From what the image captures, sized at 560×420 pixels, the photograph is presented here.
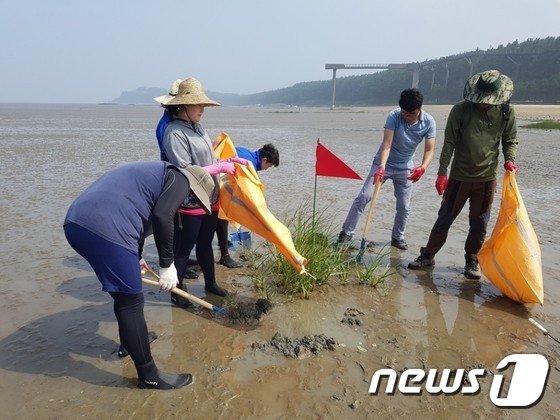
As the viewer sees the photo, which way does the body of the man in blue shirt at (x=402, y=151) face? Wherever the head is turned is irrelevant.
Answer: toward the camera

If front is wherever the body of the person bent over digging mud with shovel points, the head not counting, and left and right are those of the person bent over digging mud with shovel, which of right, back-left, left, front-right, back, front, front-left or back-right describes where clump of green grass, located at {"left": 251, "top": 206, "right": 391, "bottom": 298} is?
front-left

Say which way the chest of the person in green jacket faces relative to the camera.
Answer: toward the camera

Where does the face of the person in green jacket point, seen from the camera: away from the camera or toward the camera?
toward the camera

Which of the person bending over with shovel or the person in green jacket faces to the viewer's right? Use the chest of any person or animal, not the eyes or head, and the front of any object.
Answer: the person bending over with shovel

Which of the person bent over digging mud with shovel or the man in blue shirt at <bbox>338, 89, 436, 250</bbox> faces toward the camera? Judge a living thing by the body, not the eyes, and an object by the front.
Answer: the man in blue shirt

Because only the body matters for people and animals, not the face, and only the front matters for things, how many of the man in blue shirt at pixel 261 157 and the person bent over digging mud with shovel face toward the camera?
0

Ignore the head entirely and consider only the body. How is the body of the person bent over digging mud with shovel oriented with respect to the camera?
to the viewer's right
